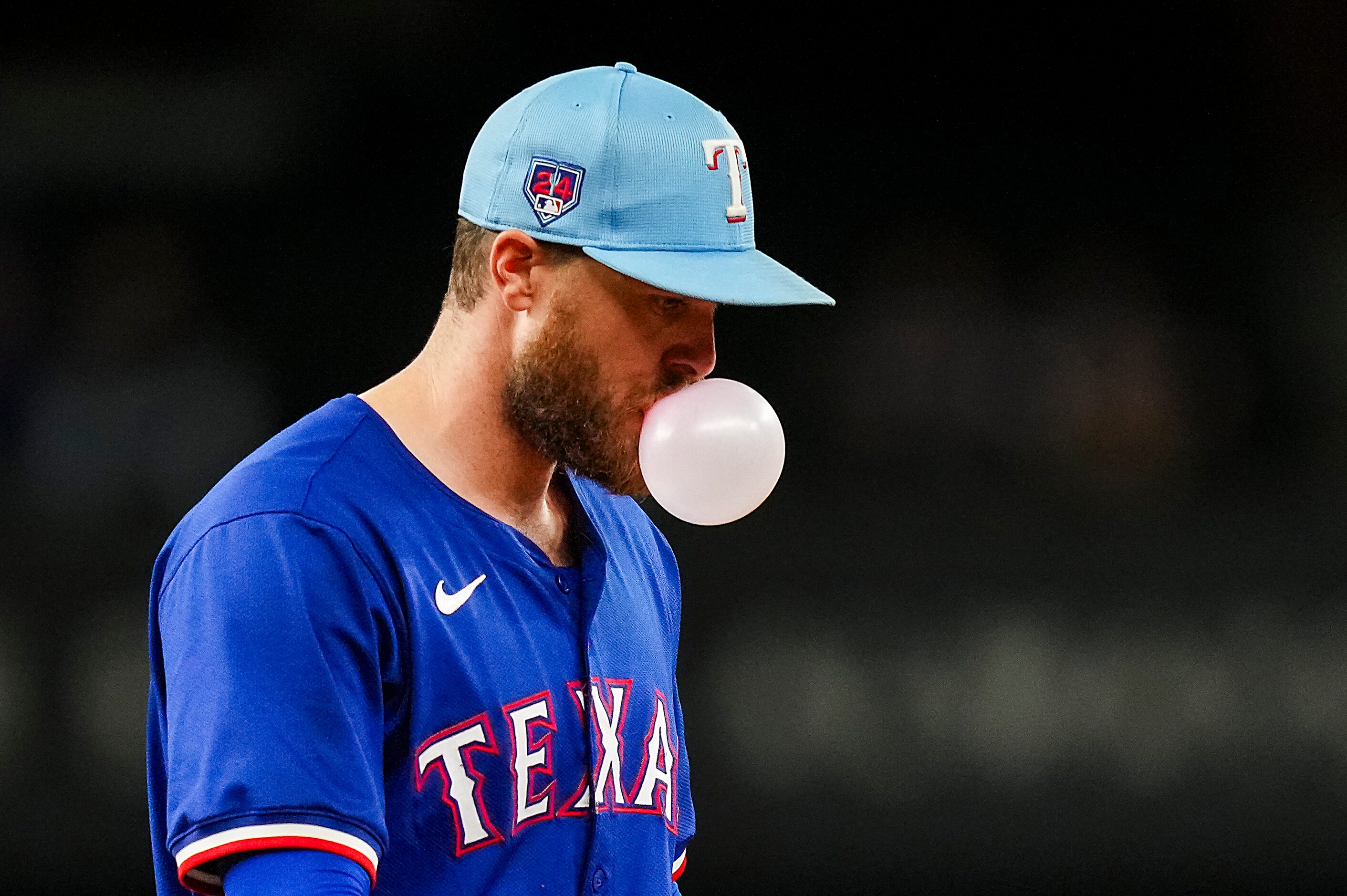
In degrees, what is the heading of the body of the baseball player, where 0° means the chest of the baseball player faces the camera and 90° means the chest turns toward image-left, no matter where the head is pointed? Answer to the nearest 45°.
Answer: approximately 315°

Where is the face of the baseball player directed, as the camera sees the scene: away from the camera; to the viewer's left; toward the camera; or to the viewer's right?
to the viewer's right
